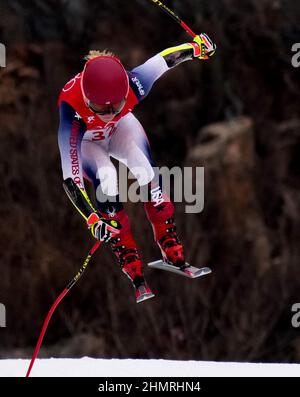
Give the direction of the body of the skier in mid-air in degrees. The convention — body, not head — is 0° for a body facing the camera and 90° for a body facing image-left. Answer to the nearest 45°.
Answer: approximately 0°
